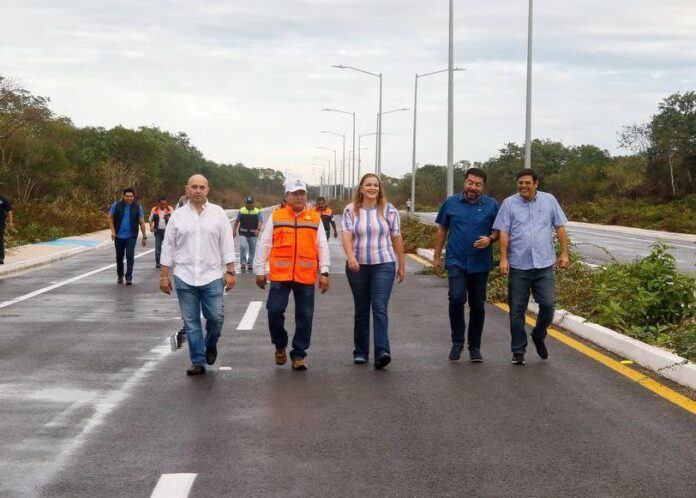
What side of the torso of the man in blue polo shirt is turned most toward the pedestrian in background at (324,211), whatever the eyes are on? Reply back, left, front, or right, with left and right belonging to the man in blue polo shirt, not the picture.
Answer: back

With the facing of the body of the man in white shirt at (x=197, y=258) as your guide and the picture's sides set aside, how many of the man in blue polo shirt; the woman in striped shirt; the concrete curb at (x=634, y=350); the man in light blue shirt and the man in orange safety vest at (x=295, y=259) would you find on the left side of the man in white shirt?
5

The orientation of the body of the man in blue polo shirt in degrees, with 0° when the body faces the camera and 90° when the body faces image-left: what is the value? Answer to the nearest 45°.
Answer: approximately 0°

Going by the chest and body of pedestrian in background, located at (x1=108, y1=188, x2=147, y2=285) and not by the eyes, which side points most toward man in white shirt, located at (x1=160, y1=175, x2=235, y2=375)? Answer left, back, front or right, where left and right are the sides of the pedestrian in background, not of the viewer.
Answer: front

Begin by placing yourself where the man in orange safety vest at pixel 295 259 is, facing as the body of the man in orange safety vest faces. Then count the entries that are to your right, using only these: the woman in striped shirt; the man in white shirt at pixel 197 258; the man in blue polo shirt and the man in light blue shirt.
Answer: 1

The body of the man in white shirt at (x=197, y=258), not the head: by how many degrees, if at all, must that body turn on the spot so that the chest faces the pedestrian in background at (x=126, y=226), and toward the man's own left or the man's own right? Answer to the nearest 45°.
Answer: approximately 180°

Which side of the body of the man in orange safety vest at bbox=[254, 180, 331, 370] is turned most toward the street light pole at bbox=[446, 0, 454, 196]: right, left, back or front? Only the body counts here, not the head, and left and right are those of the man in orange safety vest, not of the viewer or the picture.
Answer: back

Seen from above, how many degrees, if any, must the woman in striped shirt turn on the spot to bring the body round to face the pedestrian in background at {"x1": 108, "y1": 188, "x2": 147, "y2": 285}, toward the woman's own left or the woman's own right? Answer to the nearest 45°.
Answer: approximately 135° to the woman's own right

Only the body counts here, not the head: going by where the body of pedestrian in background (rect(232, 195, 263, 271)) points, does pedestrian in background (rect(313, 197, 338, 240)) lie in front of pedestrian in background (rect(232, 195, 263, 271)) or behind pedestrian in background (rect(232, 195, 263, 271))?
behind

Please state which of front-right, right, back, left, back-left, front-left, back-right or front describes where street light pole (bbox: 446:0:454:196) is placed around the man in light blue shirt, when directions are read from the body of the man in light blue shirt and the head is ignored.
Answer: back
